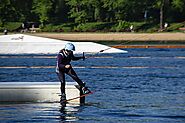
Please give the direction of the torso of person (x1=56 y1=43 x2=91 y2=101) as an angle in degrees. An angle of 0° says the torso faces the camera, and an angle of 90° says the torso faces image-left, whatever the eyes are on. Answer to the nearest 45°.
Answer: approximately 315°
